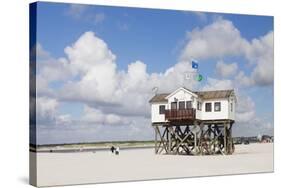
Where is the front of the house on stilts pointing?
toward the camera
